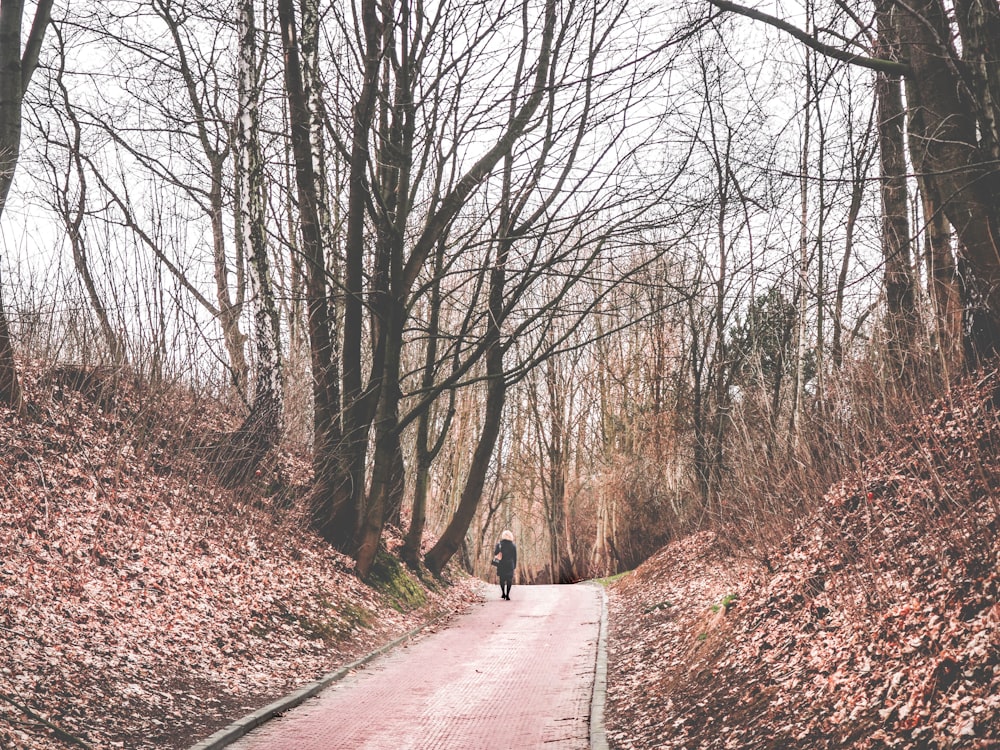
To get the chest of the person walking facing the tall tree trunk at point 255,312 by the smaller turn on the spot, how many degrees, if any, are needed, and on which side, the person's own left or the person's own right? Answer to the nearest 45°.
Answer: approximately 135° to the person's own left

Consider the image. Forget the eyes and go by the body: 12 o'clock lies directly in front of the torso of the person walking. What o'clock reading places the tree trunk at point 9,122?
The tree trunk is roughly at 7 o'clock from the person walking.

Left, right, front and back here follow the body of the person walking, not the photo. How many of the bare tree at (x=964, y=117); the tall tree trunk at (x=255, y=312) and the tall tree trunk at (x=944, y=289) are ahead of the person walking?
0

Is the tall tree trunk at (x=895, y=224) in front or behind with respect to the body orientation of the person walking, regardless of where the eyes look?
behind

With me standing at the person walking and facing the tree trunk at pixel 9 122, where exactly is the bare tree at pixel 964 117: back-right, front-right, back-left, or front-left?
front-left

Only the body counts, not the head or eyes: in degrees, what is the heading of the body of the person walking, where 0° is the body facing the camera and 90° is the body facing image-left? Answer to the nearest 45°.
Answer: approximately 180°
